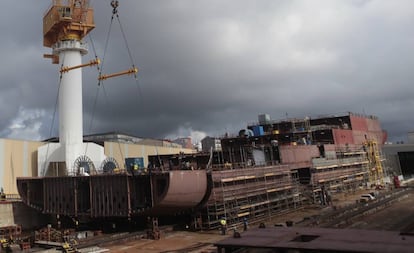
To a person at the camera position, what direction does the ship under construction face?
facing away from the viewer and to the right of the viewer
